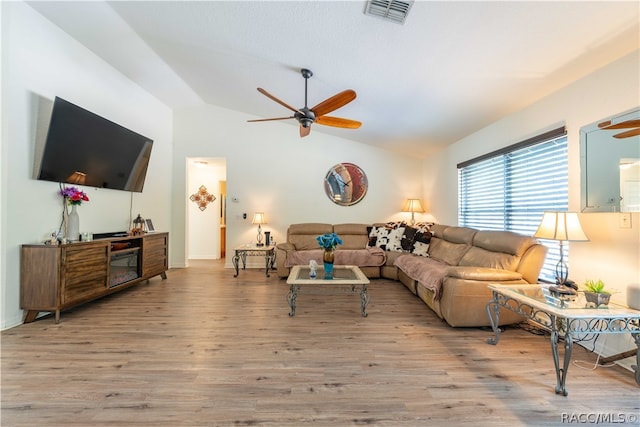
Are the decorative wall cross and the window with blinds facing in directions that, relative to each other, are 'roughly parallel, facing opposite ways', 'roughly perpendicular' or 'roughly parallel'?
roughly perpendicular

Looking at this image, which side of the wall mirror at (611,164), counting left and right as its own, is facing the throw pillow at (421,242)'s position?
right

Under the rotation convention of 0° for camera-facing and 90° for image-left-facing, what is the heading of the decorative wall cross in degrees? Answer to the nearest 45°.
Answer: approximately 0°

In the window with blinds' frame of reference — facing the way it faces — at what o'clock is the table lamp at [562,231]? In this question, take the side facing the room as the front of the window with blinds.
The table lamp is roughly at 10 o'clock from the window with blinds.

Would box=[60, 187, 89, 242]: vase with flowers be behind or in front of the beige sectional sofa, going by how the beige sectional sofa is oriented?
in front

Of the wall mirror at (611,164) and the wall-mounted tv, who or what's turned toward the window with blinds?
the wall-mounted tv

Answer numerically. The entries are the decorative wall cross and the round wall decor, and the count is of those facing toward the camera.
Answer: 2

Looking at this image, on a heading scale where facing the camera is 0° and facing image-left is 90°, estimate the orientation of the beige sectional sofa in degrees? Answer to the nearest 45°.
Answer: approximately 45°

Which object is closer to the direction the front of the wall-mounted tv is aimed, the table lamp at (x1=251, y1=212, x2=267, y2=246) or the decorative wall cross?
the table lamp
